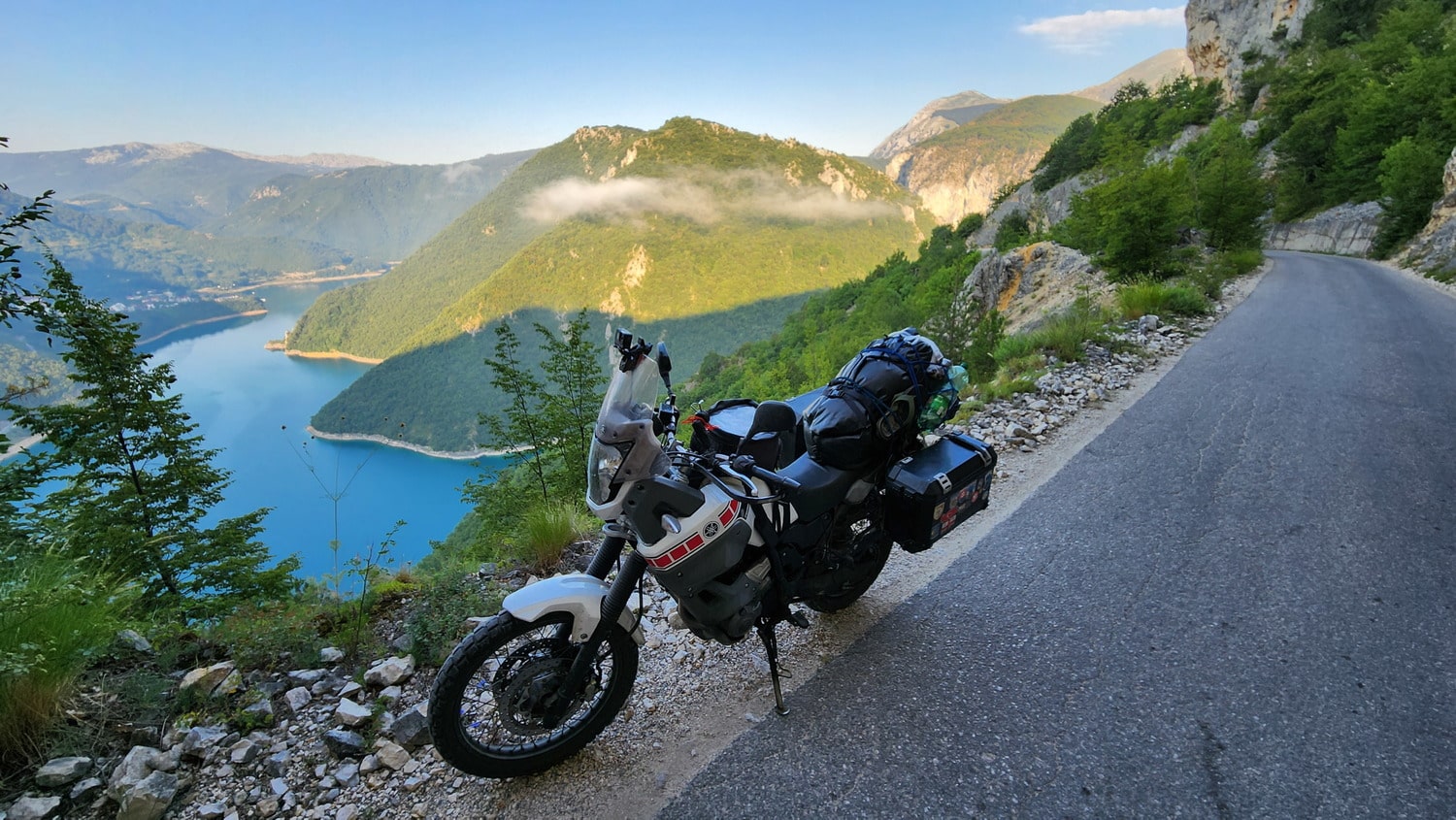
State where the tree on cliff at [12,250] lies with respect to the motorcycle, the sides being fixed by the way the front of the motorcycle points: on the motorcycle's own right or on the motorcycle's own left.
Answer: on the motorcycle's own right

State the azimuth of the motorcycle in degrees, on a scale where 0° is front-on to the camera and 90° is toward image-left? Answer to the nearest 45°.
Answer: approximately 45°

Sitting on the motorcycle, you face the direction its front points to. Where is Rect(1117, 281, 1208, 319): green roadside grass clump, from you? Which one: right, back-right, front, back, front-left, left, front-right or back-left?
back

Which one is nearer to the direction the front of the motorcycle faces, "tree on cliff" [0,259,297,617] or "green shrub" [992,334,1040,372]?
the tree on cliff

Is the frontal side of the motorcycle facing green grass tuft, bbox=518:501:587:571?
no

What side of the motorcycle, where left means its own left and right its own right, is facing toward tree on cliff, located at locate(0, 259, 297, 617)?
right

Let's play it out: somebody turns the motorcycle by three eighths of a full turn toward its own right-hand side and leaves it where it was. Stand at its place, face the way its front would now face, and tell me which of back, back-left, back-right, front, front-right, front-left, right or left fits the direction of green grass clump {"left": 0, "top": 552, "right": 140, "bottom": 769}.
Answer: left

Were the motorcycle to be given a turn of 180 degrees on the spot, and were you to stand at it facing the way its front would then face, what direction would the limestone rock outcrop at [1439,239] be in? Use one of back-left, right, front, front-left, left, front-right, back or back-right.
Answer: front

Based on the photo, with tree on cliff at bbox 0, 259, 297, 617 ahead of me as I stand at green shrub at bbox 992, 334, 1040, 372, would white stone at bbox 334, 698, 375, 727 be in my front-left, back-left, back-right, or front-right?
front-left

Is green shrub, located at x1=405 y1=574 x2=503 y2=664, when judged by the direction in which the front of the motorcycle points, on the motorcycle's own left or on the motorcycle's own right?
on the motorcycle's own right

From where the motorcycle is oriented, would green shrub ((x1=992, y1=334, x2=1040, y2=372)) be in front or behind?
behind
